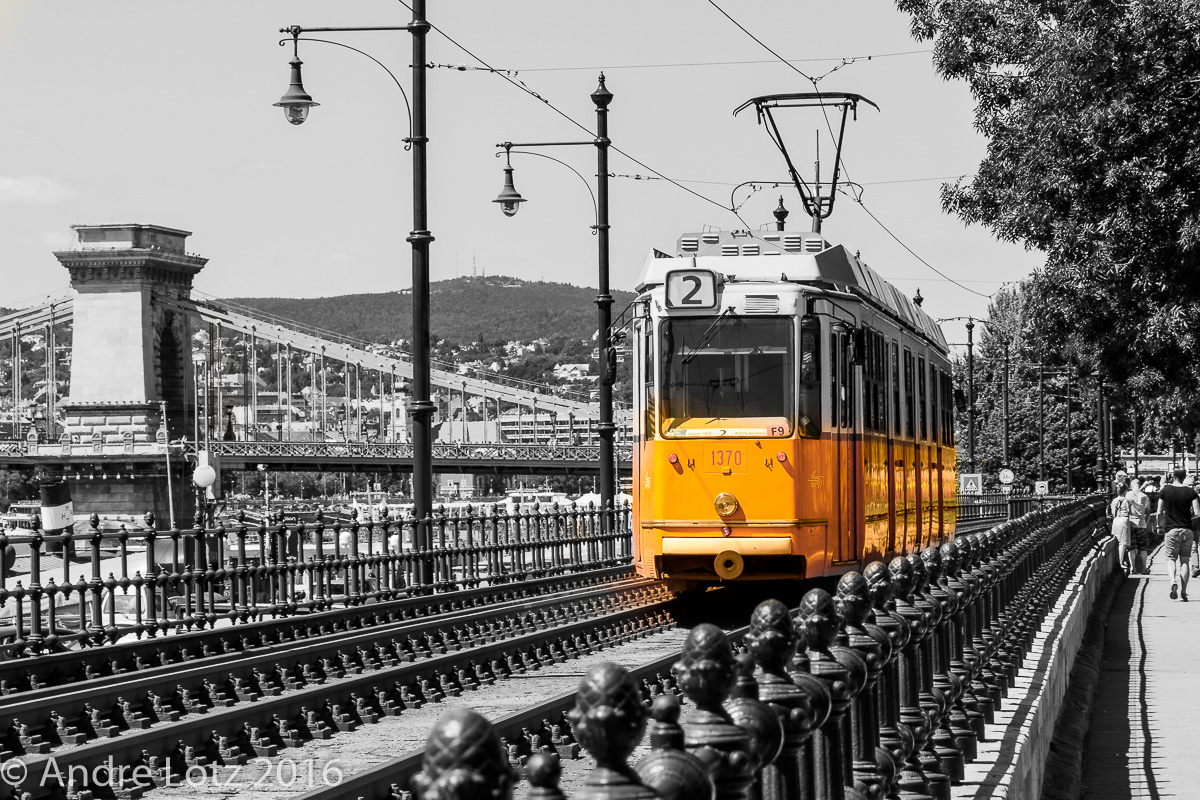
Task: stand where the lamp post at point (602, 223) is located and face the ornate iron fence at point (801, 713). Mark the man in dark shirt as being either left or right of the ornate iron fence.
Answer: left

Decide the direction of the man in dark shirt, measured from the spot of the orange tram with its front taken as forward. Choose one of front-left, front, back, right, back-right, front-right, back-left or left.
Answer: back-left

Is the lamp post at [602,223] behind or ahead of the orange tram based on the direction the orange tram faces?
behind

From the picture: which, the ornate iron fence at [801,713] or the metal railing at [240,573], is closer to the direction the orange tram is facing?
the ornate iron fence

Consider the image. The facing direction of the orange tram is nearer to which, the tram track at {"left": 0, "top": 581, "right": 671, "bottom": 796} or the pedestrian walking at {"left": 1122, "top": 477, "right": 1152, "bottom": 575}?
the tram track

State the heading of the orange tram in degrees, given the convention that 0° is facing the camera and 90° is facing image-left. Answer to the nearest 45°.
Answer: approximately 0°
